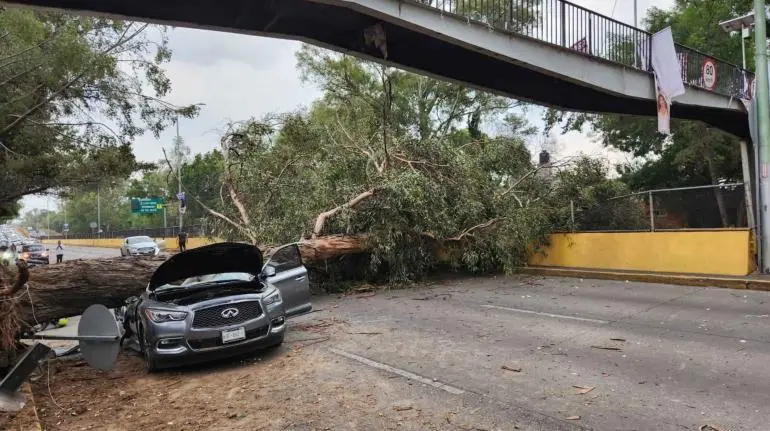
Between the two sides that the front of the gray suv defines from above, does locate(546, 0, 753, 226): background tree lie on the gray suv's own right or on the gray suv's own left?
on the gray suv's own left

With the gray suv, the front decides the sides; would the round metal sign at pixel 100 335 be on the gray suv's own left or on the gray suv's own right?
on the gray suv's own right

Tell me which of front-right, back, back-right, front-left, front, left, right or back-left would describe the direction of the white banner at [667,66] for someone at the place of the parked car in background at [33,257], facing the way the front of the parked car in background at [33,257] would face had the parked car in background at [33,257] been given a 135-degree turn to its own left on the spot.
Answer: right

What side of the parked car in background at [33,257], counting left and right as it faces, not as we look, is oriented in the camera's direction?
front

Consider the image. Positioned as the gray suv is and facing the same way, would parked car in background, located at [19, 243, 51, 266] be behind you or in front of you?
behind

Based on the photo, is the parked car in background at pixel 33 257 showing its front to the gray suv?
yes

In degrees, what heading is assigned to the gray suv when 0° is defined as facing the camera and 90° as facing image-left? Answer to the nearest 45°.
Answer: approximately 315°

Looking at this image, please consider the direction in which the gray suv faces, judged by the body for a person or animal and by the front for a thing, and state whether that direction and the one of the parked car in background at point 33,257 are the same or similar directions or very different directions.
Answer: same or similar directions

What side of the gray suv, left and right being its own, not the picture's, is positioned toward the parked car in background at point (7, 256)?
back

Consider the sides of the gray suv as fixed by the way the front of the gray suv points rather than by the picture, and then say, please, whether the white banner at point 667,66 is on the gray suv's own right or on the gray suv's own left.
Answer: on the gray suv's own left

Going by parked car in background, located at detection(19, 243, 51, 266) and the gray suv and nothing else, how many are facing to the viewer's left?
0
